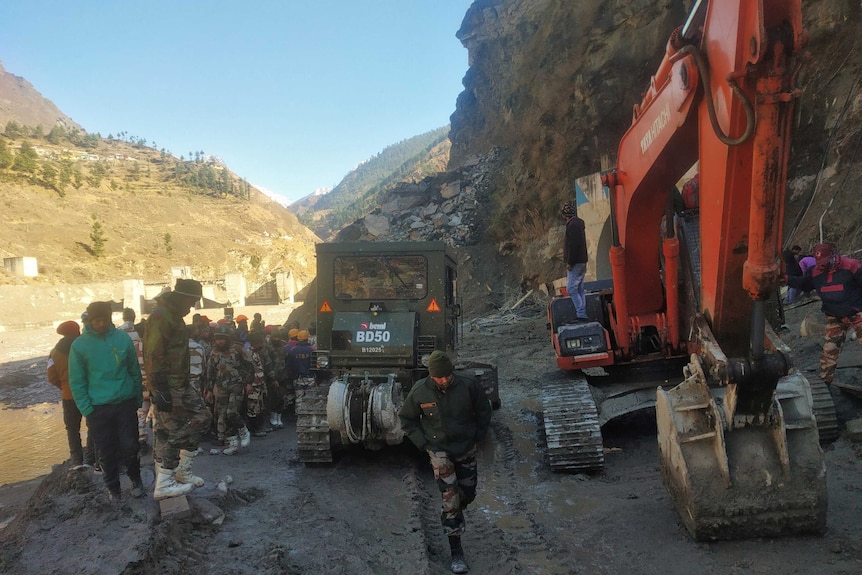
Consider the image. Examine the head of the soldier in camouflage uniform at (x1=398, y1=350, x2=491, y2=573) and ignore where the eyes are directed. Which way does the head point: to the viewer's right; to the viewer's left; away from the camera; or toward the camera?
toward the camera

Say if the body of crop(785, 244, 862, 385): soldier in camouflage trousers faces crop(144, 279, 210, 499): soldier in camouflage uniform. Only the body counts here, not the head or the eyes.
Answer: yes

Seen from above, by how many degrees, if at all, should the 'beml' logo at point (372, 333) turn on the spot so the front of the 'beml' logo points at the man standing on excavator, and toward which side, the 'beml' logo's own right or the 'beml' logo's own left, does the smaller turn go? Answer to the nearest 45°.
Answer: approximately 90° to the 'beml' logo's own left

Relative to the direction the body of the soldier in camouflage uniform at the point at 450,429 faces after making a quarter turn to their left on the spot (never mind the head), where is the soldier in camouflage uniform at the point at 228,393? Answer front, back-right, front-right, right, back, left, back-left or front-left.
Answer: back-left

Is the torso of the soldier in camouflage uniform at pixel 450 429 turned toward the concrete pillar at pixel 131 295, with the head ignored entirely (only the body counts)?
no

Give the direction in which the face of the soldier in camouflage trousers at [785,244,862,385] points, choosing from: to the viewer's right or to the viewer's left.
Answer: to the viewer's left

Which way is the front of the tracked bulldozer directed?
away from the camera

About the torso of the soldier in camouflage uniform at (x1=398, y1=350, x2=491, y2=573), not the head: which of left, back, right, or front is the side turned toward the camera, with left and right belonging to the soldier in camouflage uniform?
front

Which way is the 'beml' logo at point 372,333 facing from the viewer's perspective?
toward the camera

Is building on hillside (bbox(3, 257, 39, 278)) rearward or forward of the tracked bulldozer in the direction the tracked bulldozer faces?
forward

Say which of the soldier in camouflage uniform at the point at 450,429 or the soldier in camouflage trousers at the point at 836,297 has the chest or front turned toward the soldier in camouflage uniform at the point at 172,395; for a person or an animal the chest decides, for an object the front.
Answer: the soldier in camouflage trousers at the point at 836,297

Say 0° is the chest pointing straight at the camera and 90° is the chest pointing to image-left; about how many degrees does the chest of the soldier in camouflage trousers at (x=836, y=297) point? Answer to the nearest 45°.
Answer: approximately 45°
